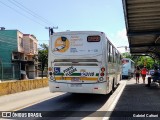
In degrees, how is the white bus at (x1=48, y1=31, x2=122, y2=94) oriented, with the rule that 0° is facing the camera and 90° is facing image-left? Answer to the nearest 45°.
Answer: approximately 180°
